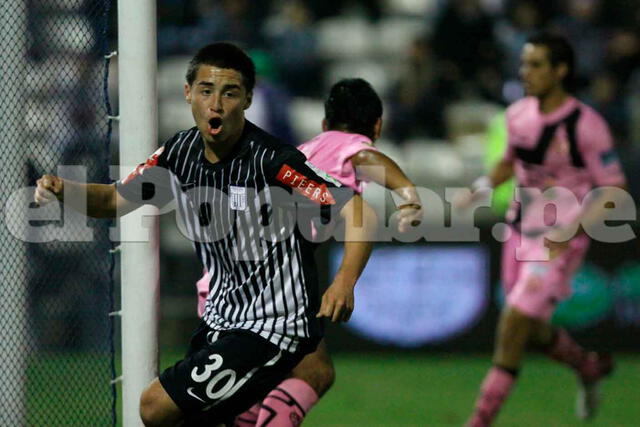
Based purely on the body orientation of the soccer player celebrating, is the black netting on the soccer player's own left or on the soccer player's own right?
on the soccer player's own right

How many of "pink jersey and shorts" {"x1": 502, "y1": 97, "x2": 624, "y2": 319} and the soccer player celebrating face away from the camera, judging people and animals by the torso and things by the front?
0

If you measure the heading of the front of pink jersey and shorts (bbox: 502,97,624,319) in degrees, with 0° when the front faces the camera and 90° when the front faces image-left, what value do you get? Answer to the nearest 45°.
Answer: approximately 45°

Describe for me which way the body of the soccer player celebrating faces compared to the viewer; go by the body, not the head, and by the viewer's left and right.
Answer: facing the viewer and to the left of the viewer

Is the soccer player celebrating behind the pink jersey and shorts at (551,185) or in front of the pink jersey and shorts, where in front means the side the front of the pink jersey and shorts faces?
in front

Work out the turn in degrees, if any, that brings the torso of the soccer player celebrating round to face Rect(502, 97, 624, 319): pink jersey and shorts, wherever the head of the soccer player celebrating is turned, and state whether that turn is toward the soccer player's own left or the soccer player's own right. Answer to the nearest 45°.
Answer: approximately 180°
